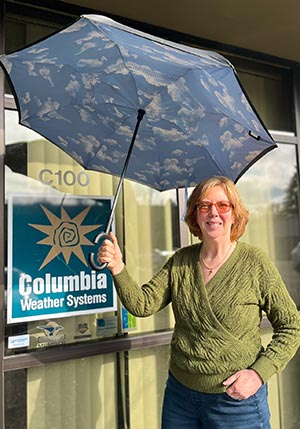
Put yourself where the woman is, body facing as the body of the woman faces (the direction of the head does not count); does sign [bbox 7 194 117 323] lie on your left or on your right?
on your right

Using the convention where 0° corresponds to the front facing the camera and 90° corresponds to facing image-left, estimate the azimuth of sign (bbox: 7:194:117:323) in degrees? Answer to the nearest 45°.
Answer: approximately 315°

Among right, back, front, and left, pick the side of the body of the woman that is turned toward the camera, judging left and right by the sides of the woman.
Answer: front

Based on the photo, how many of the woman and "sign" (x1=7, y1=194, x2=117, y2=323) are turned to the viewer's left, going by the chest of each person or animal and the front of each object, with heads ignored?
0

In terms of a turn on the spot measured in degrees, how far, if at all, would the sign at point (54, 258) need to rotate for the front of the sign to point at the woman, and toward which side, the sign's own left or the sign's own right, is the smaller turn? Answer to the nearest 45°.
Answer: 0° — it already faces them
